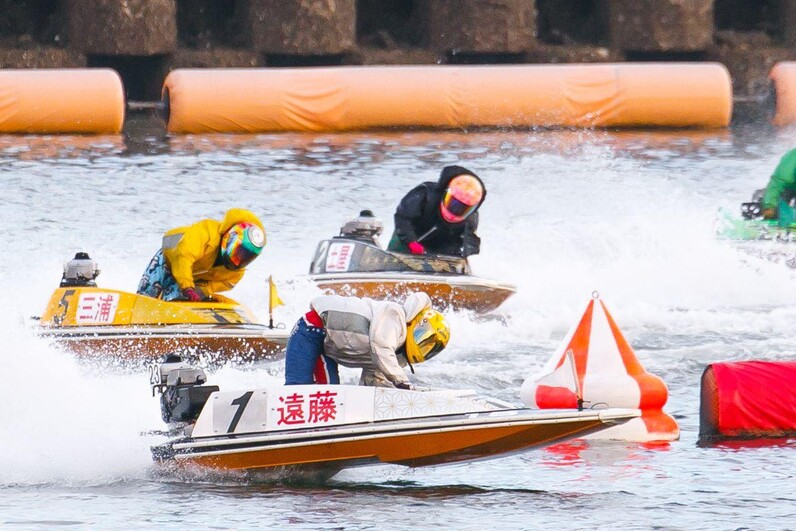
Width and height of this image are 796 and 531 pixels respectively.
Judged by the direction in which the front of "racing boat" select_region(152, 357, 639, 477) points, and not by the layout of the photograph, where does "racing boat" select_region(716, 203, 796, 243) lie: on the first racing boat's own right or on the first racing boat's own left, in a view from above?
on the first racing boat's own left

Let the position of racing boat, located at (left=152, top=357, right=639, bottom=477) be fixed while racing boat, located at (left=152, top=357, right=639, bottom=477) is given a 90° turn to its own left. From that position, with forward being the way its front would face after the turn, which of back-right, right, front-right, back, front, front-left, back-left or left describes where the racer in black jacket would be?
front

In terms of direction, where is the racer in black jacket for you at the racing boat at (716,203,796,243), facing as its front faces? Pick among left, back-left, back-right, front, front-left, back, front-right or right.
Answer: back-right

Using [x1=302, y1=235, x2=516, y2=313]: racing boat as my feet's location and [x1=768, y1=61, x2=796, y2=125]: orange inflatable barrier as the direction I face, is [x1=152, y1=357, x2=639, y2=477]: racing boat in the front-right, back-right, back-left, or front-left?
back-right

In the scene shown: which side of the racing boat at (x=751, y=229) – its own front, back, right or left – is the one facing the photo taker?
right

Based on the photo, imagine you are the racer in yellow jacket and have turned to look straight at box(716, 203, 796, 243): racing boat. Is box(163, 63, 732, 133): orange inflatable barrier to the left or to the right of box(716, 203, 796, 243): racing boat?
left

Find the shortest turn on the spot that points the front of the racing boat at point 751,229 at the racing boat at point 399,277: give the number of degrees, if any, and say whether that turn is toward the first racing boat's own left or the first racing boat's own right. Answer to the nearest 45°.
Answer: approximately 135° to the first racing boat's own right

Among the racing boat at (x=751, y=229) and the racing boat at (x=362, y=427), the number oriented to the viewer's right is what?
2

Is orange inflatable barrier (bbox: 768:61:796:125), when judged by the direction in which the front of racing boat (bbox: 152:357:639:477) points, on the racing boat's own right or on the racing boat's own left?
on the racing boat's own left

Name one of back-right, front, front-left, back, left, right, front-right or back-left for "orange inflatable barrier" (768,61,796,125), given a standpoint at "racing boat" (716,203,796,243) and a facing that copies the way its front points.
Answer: left

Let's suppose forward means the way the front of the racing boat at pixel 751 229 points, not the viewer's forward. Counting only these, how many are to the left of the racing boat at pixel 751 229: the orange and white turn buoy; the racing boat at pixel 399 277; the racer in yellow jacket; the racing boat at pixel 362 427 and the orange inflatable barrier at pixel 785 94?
1

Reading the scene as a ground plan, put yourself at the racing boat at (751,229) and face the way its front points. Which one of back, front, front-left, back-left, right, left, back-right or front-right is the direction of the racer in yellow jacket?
back-right

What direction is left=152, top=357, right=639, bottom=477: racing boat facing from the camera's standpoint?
to the viewer's right
